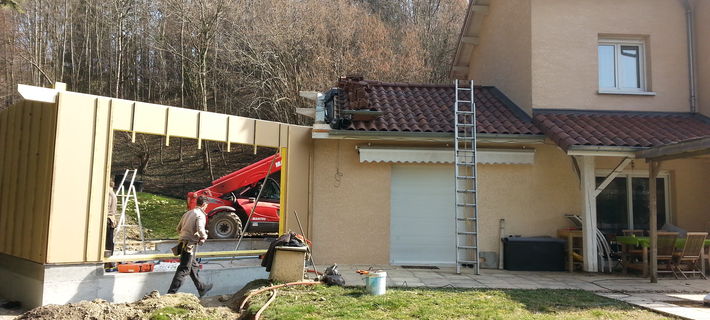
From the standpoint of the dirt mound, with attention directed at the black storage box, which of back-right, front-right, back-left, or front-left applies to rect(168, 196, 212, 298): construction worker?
front-left

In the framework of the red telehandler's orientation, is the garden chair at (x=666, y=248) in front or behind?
in front

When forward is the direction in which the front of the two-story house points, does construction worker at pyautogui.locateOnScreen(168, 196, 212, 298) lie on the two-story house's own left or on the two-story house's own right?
on the two-story house's own right

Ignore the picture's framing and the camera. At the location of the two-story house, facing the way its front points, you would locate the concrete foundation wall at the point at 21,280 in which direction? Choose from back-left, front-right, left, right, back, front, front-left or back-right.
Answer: front-right

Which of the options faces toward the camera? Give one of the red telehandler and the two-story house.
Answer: the two-story house

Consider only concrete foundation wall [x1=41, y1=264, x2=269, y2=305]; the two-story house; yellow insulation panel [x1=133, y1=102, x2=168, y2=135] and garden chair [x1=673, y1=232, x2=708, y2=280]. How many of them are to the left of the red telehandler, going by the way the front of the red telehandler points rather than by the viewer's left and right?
0

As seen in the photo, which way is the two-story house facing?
toward the camera

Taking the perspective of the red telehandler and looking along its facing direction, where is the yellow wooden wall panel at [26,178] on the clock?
The yellow wooden wall panel is roughly at 4 o'clock from the red telehandler.

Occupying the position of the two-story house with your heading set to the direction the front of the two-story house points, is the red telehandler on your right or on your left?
on your right

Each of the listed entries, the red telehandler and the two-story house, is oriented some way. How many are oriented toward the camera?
1

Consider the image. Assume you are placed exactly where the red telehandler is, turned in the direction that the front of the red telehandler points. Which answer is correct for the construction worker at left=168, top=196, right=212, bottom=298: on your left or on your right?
on your right

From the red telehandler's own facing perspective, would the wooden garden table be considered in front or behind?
in front

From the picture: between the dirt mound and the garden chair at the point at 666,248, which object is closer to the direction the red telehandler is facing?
the garden chair

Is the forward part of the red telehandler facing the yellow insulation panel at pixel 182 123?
no

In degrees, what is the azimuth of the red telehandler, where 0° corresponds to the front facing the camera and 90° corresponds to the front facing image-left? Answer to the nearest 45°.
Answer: approximately 270°
